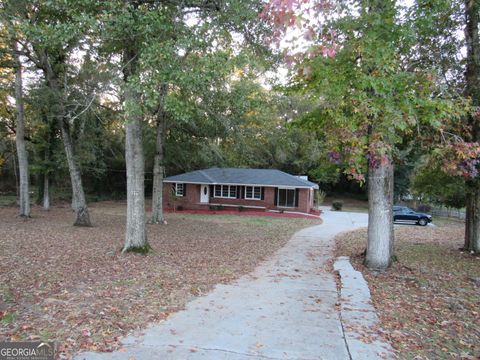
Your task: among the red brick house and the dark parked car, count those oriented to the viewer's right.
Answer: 1

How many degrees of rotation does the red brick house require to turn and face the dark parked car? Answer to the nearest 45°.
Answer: approximately 45° to its left

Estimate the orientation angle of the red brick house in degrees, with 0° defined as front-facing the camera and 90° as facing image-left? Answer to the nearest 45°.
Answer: approximately 0°

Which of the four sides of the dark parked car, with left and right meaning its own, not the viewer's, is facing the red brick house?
back

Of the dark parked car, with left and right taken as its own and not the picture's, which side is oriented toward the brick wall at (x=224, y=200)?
back

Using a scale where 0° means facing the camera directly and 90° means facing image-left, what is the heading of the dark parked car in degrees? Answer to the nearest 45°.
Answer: approximately 270°
